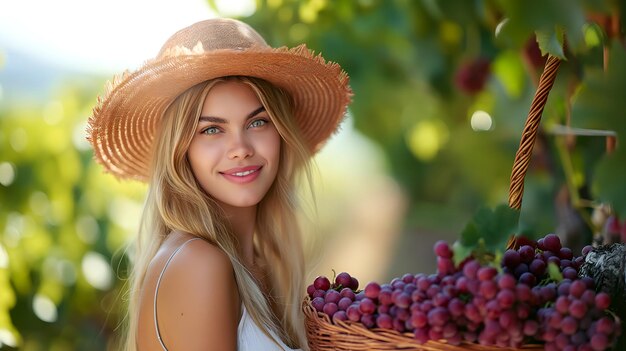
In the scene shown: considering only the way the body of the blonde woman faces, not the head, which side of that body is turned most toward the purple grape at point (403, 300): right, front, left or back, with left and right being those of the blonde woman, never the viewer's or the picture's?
front

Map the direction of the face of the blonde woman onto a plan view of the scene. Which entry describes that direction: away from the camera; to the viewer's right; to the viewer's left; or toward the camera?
toward the camera

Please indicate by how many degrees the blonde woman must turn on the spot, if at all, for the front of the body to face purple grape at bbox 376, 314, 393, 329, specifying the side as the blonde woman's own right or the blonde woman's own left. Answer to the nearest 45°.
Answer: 0° — they already face it

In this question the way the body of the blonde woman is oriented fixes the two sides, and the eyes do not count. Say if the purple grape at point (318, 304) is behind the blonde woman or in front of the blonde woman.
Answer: in front

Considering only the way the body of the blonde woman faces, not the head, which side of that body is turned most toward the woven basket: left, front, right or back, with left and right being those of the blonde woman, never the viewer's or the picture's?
front

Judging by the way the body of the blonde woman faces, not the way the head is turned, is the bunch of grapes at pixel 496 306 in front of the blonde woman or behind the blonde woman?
in front

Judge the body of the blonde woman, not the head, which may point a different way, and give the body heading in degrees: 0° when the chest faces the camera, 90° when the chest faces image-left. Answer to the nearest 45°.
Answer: approximately 315°

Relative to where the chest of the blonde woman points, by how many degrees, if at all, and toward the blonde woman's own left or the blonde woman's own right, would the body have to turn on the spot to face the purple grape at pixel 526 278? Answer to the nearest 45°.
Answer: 0° — they already face it

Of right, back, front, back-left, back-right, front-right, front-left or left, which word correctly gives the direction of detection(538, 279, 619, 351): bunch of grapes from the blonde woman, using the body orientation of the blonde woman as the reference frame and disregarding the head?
front
